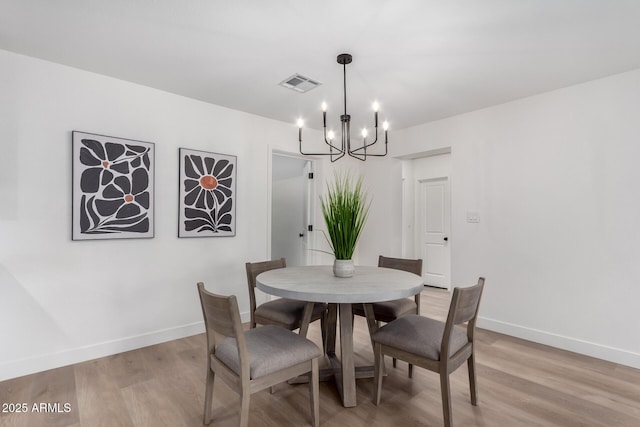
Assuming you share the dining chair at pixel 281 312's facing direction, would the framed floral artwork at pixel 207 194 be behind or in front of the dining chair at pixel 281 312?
behind

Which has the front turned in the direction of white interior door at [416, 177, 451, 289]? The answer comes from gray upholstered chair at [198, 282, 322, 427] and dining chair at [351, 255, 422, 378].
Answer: the gray upholstered chair

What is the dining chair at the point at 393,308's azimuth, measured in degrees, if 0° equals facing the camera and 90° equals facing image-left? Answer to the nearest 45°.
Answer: approximately 45°

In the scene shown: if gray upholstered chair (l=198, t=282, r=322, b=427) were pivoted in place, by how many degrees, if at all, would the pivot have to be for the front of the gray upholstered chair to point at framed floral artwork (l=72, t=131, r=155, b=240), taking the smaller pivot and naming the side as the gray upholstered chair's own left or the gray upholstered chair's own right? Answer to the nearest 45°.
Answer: approximately 90° to the gray upholstered chair's own left

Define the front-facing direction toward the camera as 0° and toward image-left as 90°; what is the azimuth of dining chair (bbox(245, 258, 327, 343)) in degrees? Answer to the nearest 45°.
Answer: approximately 315°

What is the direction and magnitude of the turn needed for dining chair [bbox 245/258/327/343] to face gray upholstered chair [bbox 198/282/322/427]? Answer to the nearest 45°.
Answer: approximately 45° to its right

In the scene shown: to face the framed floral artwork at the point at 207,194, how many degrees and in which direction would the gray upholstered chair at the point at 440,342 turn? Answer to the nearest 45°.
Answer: approximately 45° to its left

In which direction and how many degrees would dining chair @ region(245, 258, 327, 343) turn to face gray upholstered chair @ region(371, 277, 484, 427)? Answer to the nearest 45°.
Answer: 0° — it already faces it

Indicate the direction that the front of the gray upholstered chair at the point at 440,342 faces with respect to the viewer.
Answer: facing away from the viewer and to the left of the viewer

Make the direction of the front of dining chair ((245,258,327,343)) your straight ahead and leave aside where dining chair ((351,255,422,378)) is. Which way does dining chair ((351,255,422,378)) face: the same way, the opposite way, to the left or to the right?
to the right

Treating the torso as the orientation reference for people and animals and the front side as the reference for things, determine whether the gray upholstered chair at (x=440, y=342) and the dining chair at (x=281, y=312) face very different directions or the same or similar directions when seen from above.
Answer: very different directions

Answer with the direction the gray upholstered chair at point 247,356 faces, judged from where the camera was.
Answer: facing away from the viewer and to the right of the viewer

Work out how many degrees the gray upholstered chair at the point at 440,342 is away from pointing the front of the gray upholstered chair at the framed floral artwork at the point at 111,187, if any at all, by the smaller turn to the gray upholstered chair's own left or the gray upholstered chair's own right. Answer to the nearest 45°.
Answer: approximately 45° to the gray upholstered chair's own left

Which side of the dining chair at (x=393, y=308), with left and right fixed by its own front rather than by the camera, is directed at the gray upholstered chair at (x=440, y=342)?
left
